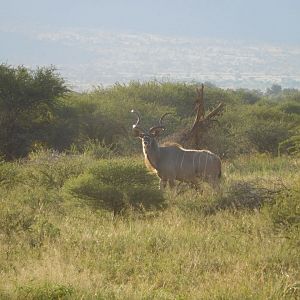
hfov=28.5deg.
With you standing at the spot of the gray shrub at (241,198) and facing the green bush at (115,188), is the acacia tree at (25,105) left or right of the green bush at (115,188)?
right

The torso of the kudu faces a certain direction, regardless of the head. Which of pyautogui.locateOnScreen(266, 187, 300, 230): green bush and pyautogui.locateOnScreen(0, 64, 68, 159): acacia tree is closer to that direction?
the acacia tree

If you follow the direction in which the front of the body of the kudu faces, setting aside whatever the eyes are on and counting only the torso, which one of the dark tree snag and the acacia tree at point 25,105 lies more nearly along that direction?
the acacia tree

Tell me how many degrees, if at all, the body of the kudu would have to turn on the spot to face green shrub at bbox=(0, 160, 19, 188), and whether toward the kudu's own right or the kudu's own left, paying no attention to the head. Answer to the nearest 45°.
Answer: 0° — it already faces it

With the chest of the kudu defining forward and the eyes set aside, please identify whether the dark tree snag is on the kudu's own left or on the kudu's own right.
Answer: on the kudu's own right

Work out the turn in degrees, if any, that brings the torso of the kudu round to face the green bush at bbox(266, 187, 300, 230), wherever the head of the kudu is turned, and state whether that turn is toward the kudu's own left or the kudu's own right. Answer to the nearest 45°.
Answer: approximately 90° to the kudu's own left

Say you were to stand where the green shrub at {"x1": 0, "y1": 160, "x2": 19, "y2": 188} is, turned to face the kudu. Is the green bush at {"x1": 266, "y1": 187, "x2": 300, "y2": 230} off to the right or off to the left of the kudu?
right

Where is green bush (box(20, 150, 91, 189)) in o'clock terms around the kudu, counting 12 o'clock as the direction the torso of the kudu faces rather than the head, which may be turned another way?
The green bush is roughly at 12 o'clock from the kudu.

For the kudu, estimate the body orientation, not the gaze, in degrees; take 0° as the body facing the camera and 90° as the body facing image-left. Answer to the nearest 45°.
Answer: approximately 90°

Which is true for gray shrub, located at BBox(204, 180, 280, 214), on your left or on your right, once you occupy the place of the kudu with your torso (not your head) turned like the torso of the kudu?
on your left

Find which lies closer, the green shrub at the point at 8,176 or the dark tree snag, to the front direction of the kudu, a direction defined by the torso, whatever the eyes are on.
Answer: the green shrub

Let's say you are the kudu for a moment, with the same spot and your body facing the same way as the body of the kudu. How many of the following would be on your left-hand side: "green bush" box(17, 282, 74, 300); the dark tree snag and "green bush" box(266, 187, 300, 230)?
2
